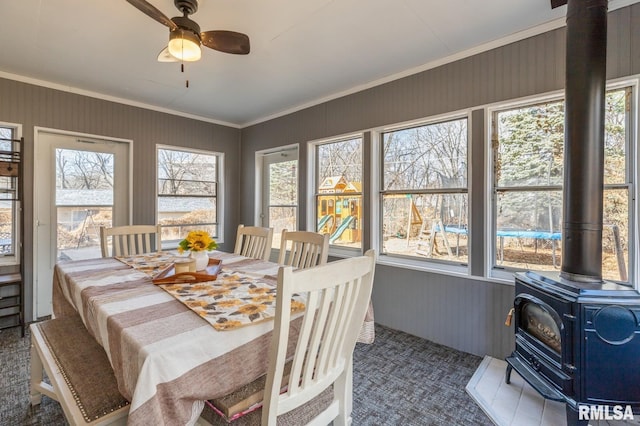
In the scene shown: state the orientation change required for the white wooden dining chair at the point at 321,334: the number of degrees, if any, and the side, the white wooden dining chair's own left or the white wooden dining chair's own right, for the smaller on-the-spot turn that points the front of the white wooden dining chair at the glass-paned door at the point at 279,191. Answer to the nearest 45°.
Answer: approximately 45° to the white wooden dining chair's own right

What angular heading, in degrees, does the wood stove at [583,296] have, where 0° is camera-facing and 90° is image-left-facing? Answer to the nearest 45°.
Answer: approximately 45°

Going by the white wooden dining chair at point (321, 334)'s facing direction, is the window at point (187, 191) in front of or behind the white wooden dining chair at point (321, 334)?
in front

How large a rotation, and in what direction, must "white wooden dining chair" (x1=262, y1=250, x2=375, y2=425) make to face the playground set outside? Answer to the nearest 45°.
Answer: approximately 45° to its right

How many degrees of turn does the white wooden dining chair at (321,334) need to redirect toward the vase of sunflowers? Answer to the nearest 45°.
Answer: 0° — it already faces it

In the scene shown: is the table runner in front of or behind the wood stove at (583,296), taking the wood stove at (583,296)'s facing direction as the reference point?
in front

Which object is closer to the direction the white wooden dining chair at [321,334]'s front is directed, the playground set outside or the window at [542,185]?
the playground set outside

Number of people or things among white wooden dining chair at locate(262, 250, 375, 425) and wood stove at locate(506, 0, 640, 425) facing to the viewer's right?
0

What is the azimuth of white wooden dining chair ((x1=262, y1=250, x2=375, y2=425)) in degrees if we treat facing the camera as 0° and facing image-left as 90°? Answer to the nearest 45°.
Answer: approximately 135°

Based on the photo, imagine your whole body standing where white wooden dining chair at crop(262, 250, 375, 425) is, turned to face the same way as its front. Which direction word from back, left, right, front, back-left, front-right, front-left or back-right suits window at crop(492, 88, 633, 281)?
right

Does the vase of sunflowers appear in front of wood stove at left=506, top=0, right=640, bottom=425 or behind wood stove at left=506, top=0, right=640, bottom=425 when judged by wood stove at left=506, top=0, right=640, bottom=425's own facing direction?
in front
